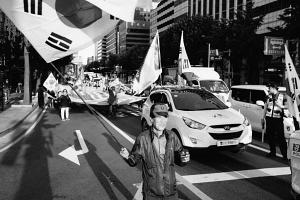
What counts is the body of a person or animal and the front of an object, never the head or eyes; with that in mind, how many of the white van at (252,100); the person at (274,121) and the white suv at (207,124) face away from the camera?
0

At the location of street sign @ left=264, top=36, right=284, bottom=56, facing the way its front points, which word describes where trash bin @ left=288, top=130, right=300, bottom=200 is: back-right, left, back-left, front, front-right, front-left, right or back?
front

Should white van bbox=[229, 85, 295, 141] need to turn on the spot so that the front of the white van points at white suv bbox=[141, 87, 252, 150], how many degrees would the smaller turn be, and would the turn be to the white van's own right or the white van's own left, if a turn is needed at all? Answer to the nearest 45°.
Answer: approximately 45° to the white van's own right

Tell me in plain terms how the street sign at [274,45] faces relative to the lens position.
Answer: facing the viewer

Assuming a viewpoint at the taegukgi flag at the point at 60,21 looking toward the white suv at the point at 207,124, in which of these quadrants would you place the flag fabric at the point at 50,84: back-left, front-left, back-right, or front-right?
front-left

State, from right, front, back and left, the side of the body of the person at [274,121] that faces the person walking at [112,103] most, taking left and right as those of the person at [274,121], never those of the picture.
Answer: right

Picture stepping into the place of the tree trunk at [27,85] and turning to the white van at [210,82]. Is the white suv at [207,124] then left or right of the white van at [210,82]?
right

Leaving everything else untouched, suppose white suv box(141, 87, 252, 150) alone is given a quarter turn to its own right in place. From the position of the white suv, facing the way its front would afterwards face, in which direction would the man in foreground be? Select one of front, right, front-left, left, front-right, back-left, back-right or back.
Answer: front-left

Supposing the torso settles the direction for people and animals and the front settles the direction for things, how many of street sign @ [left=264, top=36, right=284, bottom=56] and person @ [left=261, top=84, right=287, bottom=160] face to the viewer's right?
0

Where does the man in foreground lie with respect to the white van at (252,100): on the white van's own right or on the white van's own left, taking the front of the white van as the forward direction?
on the white van's own right

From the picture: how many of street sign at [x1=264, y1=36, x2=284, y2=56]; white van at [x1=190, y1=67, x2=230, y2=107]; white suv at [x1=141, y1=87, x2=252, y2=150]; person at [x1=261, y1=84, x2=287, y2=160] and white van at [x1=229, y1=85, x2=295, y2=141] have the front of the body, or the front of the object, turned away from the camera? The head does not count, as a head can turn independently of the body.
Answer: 0

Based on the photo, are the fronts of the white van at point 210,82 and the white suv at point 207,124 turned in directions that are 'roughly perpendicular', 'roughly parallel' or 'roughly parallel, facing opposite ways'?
roughly parallel

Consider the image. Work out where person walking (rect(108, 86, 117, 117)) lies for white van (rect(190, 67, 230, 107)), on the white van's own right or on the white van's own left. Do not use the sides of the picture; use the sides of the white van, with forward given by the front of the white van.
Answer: on the white van's own right

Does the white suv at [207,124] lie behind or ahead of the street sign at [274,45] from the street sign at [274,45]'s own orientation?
ahead

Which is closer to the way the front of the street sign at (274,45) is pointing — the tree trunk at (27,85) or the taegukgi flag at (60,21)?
the taegukgi flag

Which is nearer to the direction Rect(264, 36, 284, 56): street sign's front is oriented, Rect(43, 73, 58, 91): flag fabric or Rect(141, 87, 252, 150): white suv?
the white suv
